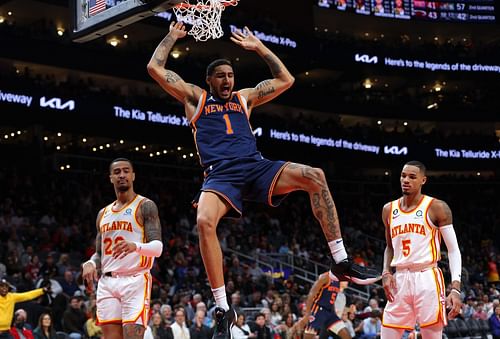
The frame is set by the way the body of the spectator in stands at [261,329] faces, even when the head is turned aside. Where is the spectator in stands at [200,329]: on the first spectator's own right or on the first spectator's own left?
on the first spectator's own right

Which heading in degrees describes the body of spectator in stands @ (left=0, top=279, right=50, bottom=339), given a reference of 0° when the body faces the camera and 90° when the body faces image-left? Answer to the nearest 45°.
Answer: approximately 0°

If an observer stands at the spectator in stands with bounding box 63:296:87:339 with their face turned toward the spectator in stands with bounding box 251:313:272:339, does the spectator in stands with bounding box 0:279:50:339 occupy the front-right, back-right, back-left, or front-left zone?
back-right

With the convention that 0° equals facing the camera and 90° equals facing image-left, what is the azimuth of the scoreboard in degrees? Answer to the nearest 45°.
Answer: approximately 0°
